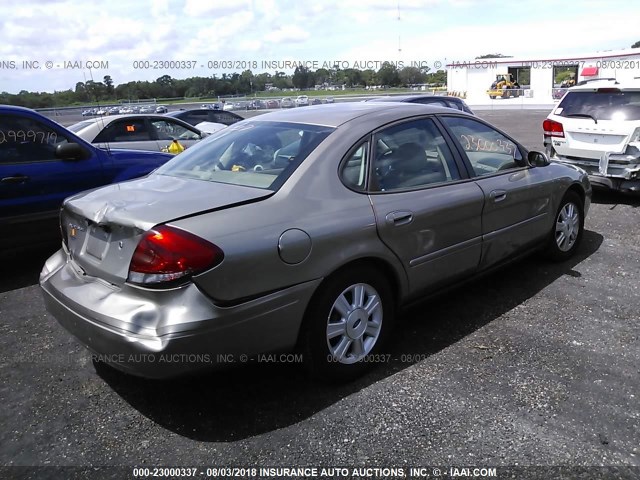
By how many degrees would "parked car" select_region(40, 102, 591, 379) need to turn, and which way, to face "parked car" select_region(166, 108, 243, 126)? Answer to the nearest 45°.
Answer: approximately 45° to its left

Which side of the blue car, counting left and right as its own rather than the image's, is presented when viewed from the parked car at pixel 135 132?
left

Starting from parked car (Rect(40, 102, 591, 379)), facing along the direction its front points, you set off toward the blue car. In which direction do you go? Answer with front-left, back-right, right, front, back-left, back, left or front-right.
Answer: left

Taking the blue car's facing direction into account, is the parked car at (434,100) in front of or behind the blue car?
in front

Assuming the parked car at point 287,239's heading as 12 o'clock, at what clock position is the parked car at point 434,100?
the parked car at point 434,100 is roughly at 11 o'clock from the parked car at point 287,239.

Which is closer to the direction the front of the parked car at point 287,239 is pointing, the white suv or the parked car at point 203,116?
the white suv

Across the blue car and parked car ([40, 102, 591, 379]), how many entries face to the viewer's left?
0

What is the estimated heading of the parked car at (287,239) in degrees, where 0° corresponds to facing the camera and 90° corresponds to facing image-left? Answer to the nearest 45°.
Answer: approximately 225°

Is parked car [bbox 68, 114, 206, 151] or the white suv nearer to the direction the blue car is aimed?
the white suv

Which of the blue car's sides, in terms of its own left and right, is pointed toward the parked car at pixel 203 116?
left

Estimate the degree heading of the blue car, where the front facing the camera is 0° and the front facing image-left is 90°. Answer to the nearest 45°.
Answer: approximately 270°

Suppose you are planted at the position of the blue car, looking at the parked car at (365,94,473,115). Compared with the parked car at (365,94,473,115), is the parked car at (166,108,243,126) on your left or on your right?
left

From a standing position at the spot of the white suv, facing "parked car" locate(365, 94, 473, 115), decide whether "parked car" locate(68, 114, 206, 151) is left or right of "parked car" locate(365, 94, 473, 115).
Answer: left

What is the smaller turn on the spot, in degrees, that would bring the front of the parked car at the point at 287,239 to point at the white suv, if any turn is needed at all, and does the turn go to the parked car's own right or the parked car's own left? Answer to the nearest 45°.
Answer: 0° — it already faces it

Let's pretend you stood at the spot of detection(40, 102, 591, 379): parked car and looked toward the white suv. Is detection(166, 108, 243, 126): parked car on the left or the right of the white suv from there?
left
